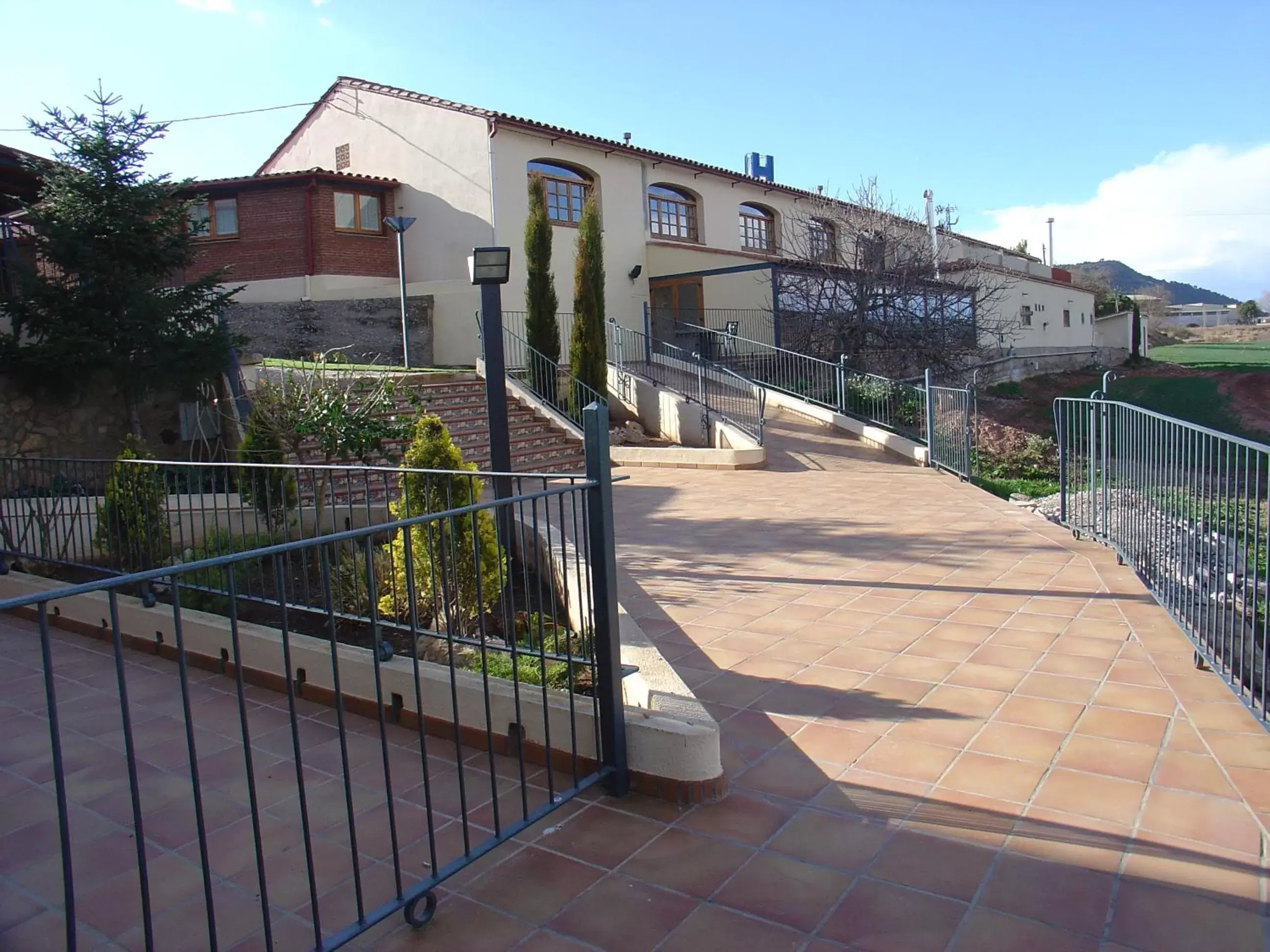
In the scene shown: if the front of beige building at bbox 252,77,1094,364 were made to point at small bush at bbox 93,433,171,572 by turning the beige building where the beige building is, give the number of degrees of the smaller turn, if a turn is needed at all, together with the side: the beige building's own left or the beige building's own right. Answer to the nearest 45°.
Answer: approximately 45° to the beige building's own right

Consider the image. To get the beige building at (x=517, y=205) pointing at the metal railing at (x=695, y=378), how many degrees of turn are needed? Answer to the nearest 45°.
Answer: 0° — it already faces it

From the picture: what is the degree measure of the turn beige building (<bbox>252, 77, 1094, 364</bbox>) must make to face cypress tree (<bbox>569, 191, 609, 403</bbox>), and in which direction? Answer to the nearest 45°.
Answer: approximately 45° to its right
